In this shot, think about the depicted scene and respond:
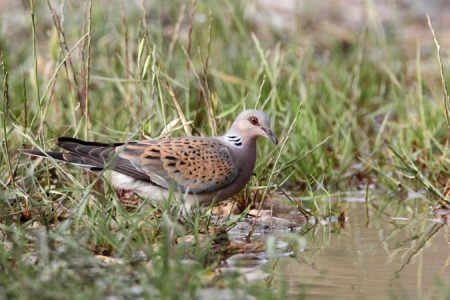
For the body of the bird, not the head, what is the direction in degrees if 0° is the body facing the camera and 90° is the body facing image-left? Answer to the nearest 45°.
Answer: approximately 270°
